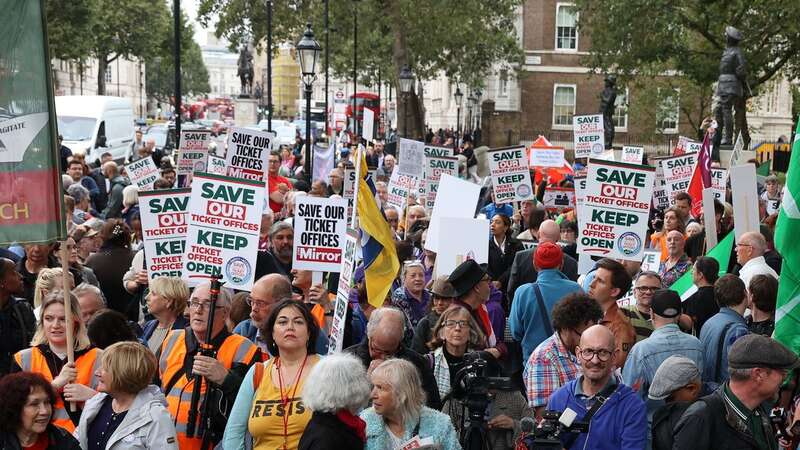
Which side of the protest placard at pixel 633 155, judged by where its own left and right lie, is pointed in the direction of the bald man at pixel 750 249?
front

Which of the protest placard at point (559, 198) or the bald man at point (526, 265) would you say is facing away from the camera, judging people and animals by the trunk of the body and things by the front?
the bald man

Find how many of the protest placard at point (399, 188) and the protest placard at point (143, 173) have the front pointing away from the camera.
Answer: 0

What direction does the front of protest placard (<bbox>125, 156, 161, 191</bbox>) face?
toward the camera

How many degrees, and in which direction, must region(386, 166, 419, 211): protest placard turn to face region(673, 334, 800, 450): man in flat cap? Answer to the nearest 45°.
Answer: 0° — it already faces them

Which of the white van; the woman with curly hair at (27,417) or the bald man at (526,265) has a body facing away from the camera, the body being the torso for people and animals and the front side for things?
the bald man

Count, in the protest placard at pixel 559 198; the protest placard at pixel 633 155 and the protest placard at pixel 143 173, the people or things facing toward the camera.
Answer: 3

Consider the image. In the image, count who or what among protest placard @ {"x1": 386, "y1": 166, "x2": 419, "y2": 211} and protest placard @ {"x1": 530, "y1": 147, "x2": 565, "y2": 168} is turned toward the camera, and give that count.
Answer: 2

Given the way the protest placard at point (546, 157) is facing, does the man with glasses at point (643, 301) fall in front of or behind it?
in front

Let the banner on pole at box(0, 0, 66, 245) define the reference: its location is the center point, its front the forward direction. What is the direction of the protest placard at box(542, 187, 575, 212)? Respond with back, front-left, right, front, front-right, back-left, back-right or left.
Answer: back-left

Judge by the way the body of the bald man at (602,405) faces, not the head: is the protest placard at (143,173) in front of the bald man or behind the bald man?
behind

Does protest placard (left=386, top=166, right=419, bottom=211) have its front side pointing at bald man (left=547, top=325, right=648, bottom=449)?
yes

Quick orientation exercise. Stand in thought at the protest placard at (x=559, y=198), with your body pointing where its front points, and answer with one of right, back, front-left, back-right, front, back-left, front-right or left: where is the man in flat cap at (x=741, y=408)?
front

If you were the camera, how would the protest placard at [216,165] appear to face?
facing the viewer

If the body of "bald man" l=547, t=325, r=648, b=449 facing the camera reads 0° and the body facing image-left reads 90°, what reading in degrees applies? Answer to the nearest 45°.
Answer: approximately 0°
